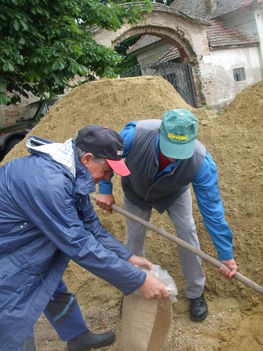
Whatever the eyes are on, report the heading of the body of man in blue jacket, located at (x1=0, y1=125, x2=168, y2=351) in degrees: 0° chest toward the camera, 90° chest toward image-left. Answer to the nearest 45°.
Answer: approximately 270°

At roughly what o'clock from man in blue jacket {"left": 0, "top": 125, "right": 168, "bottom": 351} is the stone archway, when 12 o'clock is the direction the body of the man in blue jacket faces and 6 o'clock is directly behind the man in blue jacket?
The stone archway is roughly at 10 o'clock from the man in blue jacket.

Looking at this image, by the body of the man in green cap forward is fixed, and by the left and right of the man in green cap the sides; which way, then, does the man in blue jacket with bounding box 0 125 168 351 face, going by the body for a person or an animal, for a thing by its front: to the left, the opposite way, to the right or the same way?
to the left

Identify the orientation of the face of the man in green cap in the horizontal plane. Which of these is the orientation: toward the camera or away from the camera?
toward the camera

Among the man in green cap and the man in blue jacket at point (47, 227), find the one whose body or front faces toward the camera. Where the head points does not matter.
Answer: the man in green cap

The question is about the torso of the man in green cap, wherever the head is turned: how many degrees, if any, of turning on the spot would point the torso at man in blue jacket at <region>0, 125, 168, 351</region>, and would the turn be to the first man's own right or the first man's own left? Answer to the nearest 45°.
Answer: approximately 45° to the first man's own right

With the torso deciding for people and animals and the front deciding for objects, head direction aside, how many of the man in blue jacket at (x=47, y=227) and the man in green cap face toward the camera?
1

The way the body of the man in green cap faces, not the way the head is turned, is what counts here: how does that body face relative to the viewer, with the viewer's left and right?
facing the viewer

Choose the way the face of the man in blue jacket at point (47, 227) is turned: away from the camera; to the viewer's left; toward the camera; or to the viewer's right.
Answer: to the viewer's right
